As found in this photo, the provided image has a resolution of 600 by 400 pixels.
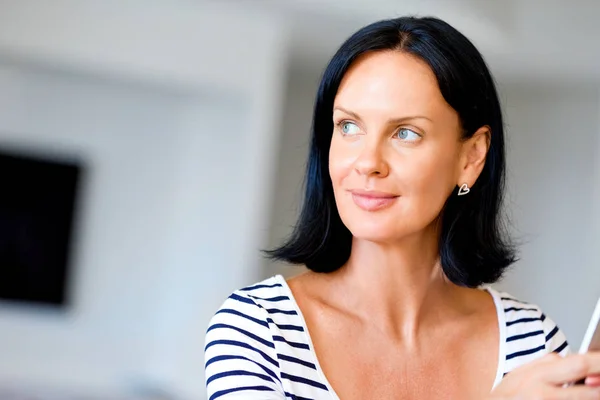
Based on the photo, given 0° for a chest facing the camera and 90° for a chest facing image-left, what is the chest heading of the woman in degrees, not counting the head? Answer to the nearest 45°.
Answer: approximately 0°
